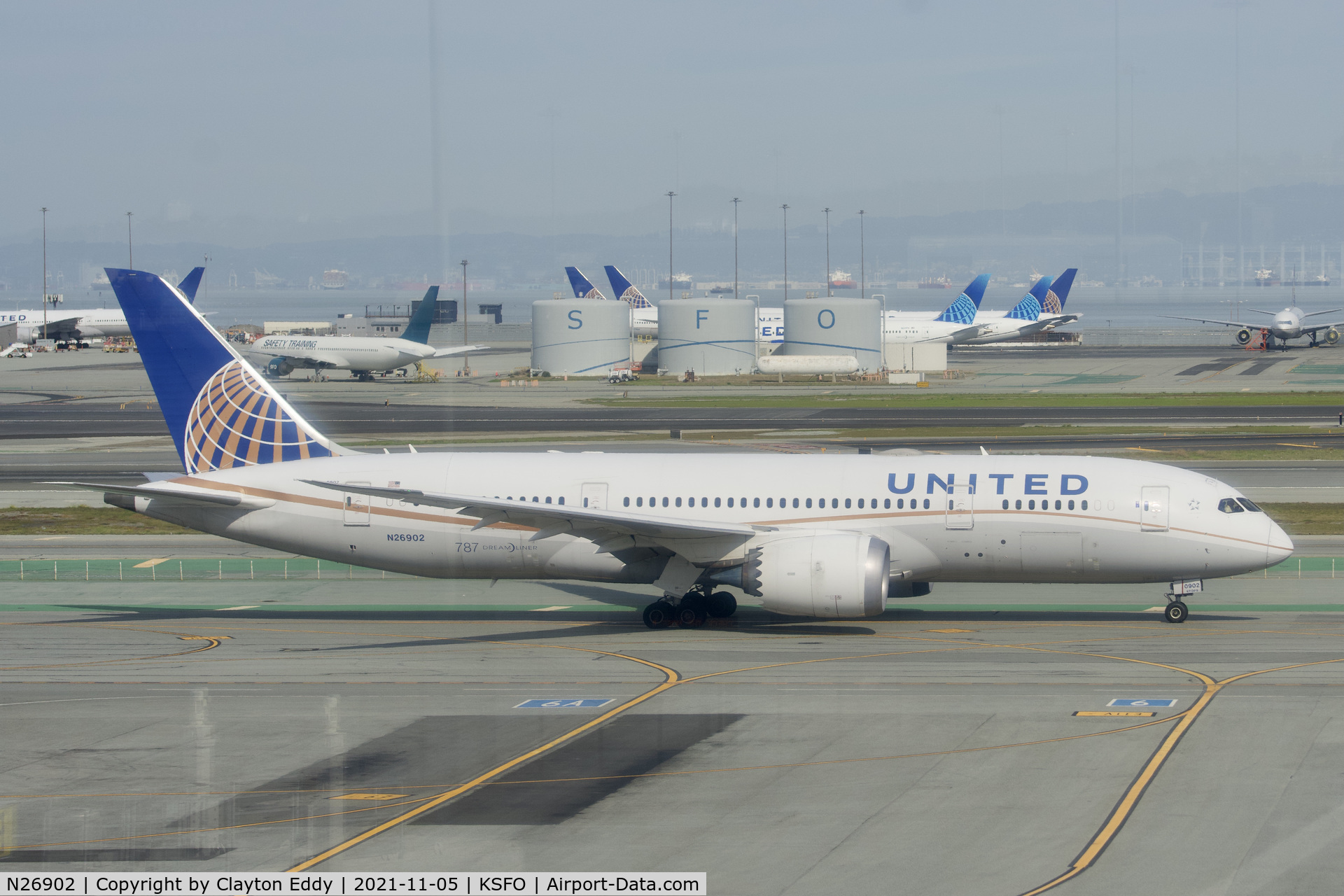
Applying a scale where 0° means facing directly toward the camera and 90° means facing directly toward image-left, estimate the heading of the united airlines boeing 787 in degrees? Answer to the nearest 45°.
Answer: approximately 270°
